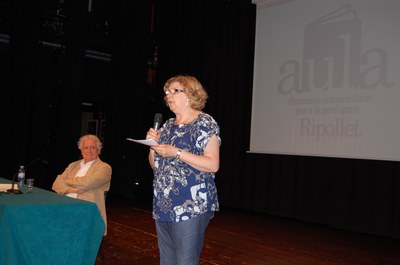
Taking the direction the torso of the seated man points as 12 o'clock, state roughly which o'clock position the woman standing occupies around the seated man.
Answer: The woman standing is roughly at 10 o'clock from the seated man.

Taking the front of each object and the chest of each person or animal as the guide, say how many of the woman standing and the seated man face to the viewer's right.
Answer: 0

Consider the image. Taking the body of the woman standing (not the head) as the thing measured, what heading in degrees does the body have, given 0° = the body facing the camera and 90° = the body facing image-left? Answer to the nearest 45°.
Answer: approximately 45°

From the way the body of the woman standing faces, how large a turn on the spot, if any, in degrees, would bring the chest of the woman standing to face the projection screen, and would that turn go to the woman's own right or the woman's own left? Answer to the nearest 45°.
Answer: approximately 180°

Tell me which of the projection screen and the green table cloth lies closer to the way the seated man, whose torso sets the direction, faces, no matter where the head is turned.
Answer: the green table cloth

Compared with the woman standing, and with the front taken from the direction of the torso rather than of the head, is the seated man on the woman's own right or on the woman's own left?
on the woman's own right

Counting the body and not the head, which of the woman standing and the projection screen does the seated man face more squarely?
the woman standing

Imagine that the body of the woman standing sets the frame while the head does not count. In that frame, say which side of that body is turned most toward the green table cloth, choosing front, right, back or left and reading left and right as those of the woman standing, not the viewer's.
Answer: right

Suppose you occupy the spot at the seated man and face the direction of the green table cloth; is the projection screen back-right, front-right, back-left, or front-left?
back-left
